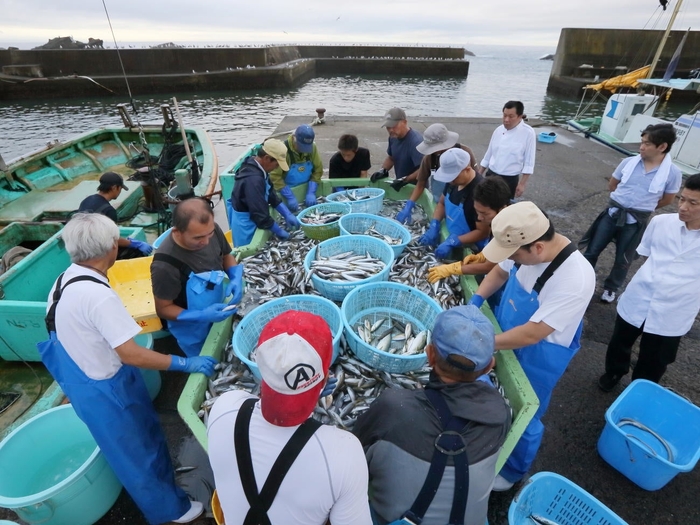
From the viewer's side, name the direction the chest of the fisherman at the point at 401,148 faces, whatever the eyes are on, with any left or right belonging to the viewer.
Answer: facing the viewer and to the left of the viewer

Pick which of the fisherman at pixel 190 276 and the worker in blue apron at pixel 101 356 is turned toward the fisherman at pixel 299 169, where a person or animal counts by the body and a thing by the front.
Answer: the worker in blue apron

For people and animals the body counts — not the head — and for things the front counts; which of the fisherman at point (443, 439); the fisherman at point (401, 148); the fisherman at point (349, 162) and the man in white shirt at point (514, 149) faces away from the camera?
the fisherman at point (443, 439)

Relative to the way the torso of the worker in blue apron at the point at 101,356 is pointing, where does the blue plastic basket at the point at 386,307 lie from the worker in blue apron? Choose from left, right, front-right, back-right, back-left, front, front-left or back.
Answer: front-right

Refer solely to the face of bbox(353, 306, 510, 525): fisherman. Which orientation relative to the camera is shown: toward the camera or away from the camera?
away from the camera

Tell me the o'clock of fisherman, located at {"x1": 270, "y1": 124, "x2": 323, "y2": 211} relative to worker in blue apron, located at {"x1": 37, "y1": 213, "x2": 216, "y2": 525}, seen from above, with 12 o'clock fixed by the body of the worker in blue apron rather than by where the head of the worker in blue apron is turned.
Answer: The fisherman is roughly at 10 o'clock from the worker in blue apron.

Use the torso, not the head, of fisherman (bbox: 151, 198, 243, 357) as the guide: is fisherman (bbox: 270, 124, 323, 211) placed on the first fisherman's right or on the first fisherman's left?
on the first fisherman's left

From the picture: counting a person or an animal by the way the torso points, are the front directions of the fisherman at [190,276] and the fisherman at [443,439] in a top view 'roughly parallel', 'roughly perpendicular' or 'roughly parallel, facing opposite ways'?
roughly perpendicular

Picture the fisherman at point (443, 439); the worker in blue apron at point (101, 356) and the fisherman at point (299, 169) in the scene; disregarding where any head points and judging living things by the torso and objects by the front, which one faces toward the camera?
the fisherman at point (299, 169)

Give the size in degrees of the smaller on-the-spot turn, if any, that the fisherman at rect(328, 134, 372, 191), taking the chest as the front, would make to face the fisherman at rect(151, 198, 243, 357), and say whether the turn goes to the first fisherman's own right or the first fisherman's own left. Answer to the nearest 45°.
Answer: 0° — they already face them

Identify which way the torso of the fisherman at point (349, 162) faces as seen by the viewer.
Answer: toward the camera

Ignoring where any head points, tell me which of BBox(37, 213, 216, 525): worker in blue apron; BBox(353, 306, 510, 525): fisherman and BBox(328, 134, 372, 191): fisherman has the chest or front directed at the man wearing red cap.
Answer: BBox(328, 134, 372, 191): fisherman

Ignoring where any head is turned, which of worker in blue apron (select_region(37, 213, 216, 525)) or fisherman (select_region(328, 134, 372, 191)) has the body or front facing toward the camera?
the fisherman

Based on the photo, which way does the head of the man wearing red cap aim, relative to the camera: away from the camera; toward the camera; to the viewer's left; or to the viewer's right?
away from the camera

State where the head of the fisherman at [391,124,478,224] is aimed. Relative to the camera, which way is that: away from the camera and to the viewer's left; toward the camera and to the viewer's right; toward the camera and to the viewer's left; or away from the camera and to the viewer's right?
toward the camera and to the viewer's left

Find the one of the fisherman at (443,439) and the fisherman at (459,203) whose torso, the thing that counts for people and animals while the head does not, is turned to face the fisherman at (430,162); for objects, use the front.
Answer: the fisherman at (443,439)

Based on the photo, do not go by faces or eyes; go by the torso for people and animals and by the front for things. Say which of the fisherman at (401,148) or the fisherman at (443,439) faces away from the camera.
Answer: the fisherman at (443,439)
